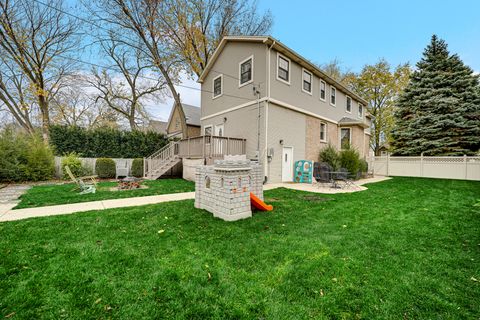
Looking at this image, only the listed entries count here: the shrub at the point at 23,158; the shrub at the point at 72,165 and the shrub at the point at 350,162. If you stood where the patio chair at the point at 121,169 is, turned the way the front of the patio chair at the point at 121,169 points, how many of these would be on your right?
2

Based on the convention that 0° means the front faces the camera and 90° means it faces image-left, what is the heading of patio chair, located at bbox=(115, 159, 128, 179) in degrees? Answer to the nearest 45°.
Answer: approximately 0°

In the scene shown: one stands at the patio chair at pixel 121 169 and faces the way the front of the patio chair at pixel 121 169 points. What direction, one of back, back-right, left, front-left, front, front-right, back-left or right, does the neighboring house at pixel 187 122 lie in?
back-left

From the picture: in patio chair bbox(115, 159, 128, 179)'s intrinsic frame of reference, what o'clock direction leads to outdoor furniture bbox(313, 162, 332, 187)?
The outdoor furniture is roughly at 10 o'clock from the patio chair.

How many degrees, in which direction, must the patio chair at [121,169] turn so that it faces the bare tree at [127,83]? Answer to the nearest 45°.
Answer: approximately 180°

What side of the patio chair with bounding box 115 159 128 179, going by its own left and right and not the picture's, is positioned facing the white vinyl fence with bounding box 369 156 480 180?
left

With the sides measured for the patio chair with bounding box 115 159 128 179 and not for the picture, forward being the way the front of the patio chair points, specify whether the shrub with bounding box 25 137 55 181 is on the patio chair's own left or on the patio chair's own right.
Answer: on the patio chair's own right

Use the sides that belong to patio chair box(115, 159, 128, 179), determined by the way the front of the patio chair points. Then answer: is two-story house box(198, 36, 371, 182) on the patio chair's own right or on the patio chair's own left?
on the patio chair's own left

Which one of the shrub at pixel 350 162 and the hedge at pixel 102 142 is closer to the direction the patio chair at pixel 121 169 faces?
the shrub

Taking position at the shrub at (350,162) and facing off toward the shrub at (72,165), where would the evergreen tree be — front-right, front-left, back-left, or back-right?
back-right

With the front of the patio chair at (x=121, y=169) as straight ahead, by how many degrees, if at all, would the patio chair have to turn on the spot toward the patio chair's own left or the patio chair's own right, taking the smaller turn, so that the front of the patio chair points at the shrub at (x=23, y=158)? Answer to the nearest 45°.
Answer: approximately 90° to the patio chair's own right
